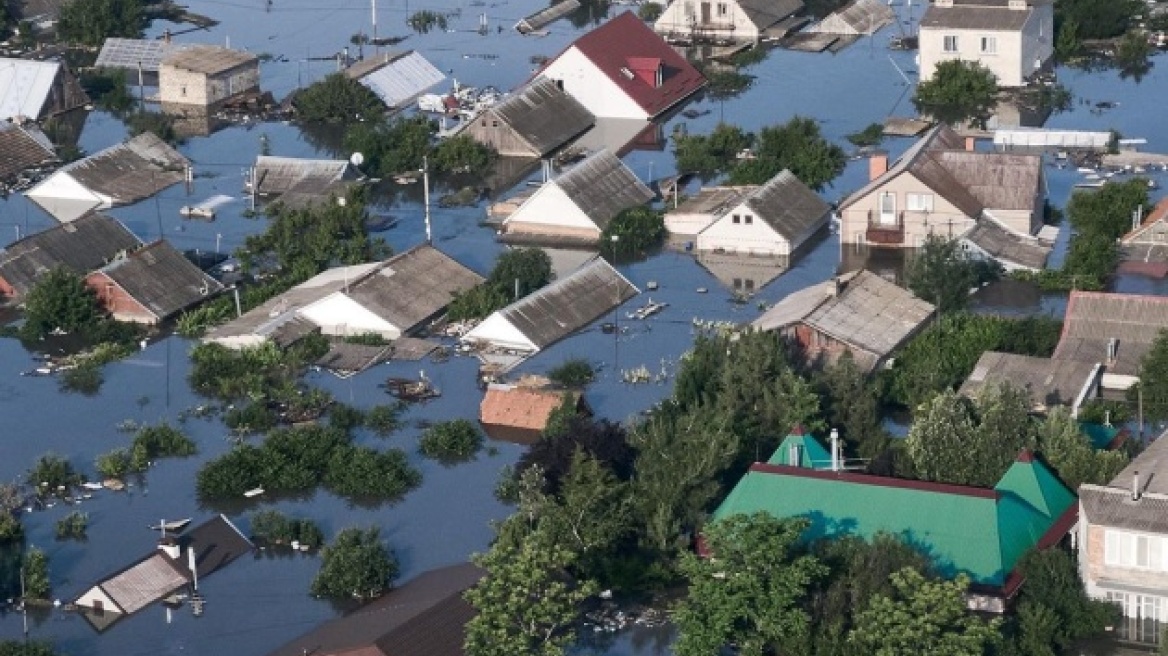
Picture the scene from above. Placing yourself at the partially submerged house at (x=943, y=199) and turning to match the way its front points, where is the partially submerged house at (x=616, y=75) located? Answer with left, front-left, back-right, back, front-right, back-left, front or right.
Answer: back-right

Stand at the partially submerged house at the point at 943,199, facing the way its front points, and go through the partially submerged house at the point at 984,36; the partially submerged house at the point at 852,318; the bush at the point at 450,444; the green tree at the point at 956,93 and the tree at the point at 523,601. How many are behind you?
2

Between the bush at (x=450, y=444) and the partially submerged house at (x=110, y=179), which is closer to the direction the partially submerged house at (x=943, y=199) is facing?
the bush

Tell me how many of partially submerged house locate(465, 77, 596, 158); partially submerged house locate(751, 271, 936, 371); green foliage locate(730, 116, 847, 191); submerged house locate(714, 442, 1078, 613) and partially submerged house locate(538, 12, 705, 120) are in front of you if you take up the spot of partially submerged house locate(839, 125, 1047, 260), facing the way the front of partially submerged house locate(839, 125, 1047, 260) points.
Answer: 2

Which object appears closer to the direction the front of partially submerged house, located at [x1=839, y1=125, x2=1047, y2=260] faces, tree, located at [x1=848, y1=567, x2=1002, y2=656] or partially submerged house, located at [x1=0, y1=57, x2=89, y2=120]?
the tree

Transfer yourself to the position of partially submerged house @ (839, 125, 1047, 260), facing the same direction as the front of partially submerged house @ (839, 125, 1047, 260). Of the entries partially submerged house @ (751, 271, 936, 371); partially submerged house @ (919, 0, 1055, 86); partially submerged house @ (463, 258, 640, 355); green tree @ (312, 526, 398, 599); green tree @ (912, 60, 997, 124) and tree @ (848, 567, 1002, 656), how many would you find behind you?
2

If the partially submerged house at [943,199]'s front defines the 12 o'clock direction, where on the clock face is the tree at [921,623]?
The tree is roughly at 12 o'clock from the partially submerged house.

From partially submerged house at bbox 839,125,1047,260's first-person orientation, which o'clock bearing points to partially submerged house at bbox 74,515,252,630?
partially submerged house at bbox 74,515,252,630 is roughly at 1 o'clock from partially submerged house at bbox 839,125,1047,260.

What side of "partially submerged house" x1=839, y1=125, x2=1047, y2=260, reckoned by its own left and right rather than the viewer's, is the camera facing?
front

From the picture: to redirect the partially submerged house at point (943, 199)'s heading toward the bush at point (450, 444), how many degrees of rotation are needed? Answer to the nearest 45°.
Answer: approximately 45° to its right

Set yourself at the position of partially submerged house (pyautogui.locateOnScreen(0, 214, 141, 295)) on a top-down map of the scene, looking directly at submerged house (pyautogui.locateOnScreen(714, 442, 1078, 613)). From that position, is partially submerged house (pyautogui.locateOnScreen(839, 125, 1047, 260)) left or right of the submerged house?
left

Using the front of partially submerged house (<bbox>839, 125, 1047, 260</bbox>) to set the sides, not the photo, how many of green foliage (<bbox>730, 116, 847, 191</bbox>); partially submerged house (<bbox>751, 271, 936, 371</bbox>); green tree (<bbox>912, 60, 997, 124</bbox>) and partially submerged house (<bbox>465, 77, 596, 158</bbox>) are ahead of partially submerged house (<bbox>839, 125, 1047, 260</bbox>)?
1

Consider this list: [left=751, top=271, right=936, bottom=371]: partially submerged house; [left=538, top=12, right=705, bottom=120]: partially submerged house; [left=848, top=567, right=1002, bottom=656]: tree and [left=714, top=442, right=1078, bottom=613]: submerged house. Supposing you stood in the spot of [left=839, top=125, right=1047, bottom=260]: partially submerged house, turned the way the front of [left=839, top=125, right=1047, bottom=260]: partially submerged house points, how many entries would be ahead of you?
3

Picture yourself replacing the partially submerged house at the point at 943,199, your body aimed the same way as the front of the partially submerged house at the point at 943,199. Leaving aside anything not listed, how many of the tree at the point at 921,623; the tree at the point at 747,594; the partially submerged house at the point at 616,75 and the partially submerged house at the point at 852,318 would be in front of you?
3

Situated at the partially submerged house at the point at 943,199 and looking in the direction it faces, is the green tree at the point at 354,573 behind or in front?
in front

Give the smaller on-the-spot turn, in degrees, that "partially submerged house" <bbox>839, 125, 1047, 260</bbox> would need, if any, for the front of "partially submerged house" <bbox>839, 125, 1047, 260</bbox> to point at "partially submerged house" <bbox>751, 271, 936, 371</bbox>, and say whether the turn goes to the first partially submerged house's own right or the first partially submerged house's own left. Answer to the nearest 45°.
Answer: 0° — it already faces it

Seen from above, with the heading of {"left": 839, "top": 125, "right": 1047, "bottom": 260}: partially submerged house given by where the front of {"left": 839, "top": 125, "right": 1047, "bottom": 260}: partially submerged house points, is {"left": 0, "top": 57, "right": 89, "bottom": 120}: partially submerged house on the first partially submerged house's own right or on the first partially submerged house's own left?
on the first partially submerged house's own right

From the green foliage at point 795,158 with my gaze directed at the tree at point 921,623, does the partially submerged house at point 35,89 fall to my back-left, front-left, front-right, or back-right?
back-right

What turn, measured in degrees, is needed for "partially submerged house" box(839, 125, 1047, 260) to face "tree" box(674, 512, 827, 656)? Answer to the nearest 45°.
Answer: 0° — it already faces it

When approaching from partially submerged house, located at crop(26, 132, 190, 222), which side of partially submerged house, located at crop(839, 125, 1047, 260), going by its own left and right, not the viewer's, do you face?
right
